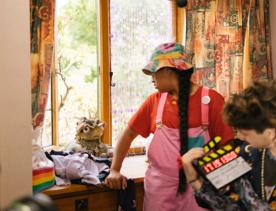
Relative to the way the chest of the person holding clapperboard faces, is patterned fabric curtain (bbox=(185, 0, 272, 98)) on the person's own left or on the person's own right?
on the person's own right

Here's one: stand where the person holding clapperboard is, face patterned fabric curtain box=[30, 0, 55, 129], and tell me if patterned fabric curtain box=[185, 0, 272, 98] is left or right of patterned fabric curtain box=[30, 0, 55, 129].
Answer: right
